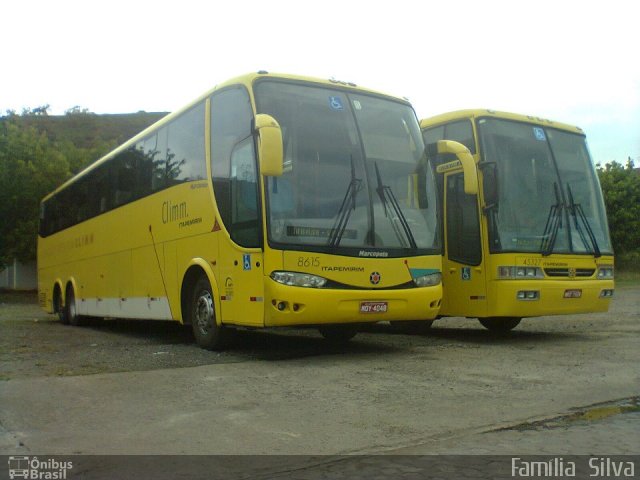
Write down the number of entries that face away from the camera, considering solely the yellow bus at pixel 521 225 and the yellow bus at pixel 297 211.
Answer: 0

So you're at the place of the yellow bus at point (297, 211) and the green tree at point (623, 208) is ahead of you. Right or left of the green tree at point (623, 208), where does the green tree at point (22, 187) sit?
left

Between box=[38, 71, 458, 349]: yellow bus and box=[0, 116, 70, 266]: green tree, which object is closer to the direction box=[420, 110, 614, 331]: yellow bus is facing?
the yellow bus

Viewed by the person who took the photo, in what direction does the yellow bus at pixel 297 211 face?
facing the viewer and to the right of the viewer

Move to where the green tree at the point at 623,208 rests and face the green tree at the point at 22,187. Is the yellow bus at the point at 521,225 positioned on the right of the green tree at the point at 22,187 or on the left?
left

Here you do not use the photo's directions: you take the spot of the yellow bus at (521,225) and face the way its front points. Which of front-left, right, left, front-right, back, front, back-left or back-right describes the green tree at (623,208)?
back-left

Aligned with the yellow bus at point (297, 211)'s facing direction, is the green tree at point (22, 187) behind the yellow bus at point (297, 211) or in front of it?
behind

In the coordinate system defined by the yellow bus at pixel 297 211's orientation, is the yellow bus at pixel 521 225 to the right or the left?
on its left

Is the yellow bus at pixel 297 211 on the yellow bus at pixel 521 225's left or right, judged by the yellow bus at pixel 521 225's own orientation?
on its right
